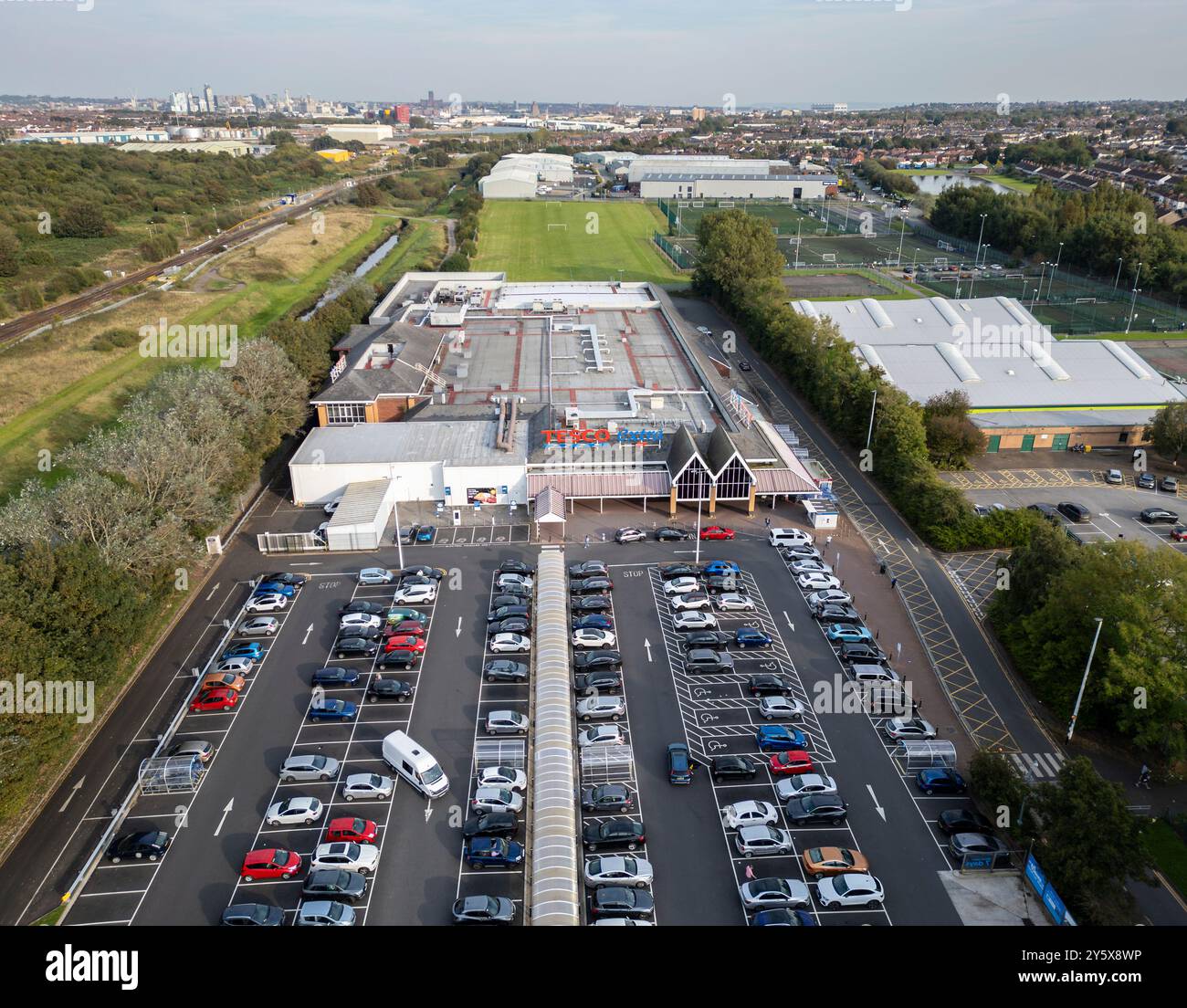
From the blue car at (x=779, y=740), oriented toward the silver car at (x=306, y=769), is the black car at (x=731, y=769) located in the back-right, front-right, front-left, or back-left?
front-left

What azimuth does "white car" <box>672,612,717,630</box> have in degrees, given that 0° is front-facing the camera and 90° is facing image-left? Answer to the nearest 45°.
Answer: approximately 270°

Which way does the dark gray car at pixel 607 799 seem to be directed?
to the viewer's left

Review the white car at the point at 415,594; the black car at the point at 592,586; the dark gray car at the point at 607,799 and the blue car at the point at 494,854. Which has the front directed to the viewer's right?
the blue car

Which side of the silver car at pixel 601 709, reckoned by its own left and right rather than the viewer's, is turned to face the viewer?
left

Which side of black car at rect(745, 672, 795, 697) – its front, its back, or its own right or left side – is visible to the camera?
right

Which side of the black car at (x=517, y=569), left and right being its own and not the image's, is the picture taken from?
right

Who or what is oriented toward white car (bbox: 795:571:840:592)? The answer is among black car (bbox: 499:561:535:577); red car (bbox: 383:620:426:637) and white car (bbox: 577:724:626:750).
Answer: the black car

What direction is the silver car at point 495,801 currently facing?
to the viewer's right

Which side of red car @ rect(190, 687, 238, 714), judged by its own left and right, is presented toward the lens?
left

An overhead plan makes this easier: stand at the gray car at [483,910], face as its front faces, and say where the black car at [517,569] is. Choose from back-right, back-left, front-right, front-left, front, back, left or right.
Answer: left

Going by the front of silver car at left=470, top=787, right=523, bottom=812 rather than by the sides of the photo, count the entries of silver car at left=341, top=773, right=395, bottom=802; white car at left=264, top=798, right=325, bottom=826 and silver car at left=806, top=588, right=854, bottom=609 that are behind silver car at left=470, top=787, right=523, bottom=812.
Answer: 2

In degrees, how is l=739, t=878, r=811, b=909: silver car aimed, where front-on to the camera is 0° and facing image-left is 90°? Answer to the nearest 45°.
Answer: approximately 270°
